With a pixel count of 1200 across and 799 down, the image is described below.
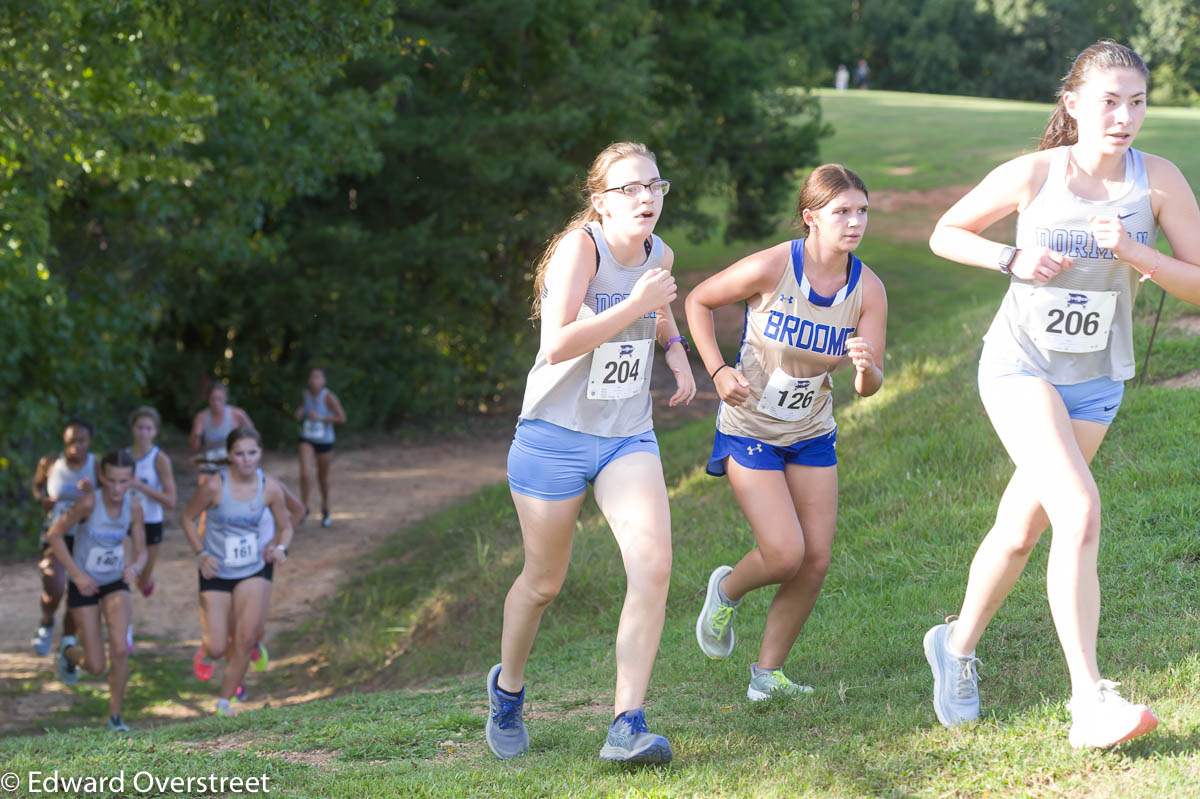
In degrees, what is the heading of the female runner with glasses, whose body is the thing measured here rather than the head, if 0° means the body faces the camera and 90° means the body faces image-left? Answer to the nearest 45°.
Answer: approximately 315°

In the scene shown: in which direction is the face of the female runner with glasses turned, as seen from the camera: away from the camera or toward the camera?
toward the camera
